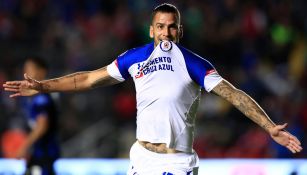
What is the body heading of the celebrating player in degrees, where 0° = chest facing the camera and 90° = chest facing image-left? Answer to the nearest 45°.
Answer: approximately 0°

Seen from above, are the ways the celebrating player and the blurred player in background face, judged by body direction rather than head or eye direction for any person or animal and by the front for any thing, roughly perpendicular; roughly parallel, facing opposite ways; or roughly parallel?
roughly perpendicular

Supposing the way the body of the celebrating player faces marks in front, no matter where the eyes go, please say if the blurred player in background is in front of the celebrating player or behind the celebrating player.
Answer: behind
